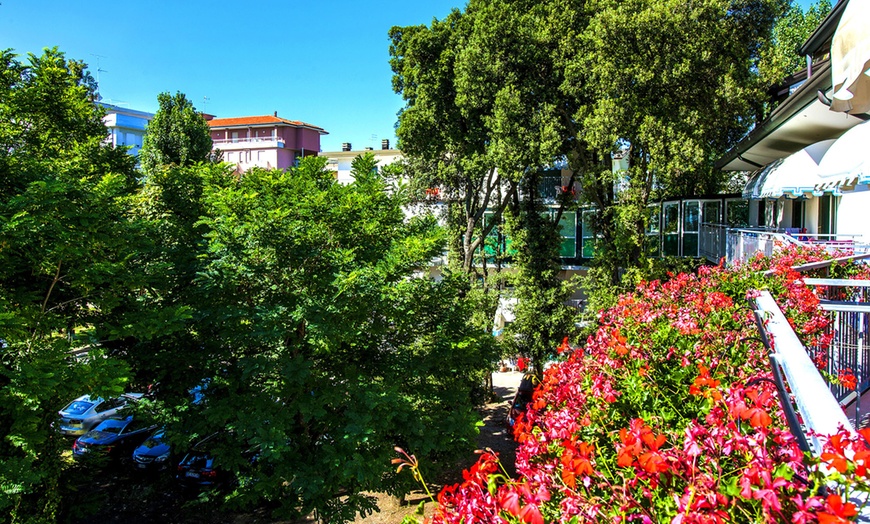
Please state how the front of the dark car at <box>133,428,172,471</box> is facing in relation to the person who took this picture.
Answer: facing the viewer and to the left of the viewer

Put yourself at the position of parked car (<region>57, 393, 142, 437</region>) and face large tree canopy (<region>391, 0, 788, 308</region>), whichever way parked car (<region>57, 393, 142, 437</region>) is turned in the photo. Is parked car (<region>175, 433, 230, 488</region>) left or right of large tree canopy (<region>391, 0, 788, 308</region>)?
right

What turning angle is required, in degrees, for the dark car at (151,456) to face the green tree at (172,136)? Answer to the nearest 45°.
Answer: approximately 135° to its right

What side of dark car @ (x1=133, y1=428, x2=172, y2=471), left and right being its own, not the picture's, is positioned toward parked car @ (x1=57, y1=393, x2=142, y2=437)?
right

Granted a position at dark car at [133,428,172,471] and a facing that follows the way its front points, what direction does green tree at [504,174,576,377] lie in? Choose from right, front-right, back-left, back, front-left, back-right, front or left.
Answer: back-left

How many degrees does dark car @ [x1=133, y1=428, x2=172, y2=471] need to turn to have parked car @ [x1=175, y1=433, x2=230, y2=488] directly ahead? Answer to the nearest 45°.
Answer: approximately 90° to its left

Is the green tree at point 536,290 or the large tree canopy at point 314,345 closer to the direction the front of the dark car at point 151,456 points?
the large tree canopy
